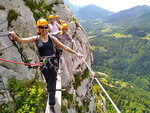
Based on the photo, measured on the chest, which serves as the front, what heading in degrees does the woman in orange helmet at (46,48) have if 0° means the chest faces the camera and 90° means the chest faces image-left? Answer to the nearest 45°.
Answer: approximately 0°
